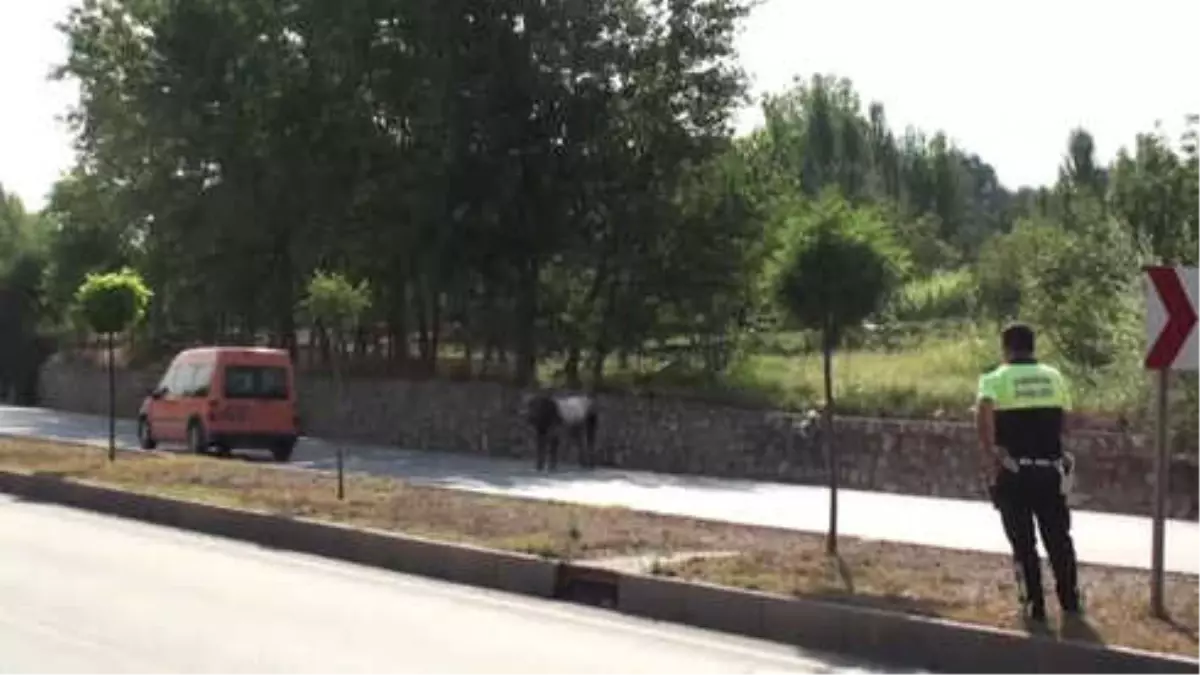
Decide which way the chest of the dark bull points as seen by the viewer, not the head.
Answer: to the viewer's left

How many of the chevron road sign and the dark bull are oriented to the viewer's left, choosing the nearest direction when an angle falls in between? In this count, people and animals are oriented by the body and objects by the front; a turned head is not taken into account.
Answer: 1

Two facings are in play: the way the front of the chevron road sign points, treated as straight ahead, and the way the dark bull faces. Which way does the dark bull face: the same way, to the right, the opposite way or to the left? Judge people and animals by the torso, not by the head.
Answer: to the right

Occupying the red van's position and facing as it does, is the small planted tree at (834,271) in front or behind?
behind

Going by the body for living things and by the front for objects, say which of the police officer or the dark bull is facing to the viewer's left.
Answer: the dark bull

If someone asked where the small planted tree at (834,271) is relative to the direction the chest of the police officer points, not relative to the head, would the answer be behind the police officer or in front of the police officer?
in front

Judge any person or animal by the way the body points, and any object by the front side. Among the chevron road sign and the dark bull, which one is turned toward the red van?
the dark bull

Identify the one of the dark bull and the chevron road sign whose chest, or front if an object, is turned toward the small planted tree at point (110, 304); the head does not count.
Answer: the dark bull

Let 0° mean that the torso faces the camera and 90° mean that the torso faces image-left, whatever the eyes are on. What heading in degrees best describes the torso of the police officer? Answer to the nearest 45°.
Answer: approximately 180°

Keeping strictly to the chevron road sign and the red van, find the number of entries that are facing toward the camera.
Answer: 1

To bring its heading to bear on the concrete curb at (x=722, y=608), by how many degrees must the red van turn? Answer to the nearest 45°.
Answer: approximately 135° to its left

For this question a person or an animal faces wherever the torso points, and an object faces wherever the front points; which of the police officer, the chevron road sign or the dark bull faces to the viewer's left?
the dark bull

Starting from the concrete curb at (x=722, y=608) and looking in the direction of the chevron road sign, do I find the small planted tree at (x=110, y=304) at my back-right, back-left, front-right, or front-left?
back-left

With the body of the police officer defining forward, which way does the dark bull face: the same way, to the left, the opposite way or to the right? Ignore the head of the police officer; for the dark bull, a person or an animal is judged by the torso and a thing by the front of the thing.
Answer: to the left

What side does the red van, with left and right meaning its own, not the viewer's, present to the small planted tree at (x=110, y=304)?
left
